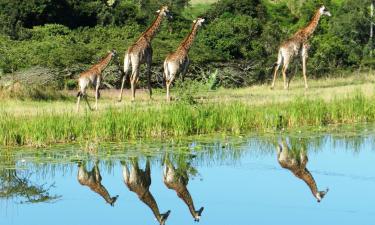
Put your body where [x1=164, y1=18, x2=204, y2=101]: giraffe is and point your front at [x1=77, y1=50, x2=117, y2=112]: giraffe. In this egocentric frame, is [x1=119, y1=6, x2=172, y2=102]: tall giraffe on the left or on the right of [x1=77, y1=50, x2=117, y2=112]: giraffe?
right

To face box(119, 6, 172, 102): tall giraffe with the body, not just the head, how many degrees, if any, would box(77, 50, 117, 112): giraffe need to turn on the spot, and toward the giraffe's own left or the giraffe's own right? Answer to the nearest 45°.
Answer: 0° — it already faces it

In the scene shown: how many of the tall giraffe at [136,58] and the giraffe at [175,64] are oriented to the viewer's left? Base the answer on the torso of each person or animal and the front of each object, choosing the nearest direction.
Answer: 0

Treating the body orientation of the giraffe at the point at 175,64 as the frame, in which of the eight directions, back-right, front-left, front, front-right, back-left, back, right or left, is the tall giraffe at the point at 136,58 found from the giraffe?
back-left

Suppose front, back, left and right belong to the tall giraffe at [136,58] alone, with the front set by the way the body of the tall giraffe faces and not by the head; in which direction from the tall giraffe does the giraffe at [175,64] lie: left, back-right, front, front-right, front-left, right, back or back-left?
front-right

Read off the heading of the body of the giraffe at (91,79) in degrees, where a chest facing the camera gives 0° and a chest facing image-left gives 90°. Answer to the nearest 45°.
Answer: approximately 225°

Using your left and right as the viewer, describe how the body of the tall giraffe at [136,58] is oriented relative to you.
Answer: facing away from the viewer and to the right of the viewer

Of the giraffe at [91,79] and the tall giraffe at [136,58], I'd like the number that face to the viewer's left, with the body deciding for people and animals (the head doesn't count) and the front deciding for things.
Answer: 0

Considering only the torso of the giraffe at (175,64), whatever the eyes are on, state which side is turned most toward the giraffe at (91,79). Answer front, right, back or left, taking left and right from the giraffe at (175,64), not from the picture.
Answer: back

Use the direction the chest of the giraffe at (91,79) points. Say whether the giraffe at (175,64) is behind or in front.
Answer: in front

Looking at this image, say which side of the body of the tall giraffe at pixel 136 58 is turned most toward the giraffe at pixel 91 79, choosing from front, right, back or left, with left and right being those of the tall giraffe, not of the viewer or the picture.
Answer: back
